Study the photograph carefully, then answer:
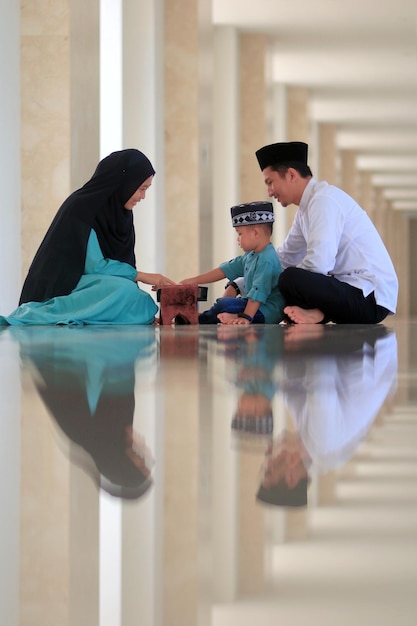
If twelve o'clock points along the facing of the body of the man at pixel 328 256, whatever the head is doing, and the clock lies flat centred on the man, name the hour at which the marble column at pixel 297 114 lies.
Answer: The marble column is roughly at 3 o'clock from the man.

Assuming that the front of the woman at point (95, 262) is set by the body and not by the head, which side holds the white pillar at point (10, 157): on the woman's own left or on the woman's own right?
on the woman's own left

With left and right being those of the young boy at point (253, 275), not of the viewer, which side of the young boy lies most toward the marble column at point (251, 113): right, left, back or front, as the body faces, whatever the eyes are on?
right

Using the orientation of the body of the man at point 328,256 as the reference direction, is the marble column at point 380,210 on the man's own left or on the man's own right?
on the man's own right

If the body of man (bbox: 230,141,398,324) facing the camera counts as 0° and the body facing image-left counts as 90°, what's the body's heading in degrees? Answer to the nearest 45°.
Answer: approximately 90°

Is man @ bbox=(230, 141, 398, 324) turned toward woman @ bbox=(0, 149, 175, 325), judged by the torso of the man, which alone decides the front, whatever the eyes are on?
yes

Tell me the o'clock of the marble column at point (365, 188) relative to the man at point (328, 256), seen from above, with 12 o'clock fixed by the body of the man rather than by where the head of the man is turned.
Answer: The marble column is roughly at 3 o'clock from the man.

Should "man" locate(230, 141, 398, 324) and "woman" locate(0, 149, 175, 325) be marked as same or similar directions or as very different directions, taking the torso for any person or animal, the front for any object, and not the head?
very different directions

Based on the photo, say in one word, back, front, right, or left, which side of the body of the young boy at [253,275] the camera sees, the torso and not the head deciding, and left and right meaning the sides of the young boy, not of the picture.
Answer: left

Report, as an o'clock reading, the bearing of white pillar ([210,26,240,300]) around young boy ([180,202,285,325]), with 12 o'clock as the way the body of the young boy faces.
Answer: The white pillar is roughly at 3 o'clock from the young boy.

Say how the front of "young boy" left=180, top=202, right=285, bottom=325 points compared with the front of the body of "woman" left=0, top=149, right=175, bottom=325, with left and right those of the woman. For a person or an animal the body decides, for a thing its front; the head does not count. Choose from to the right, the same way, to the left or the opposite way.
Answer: the opposite way

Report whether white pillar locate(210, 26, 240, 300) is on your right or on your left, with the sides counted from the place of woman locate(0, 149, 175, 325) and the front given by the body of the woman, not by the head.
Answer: on your left

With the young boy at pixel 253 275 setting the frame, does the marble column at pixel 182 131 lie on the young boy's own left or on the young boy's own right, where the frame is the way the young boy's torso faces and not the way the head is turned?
on the young boy's own right

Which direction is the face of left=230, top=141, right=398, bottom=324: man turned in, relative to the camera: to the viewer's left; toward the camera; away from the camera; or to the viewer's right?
to the viewer's left

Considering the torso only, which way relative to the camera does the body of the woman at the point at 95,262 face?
to the viewer's right
